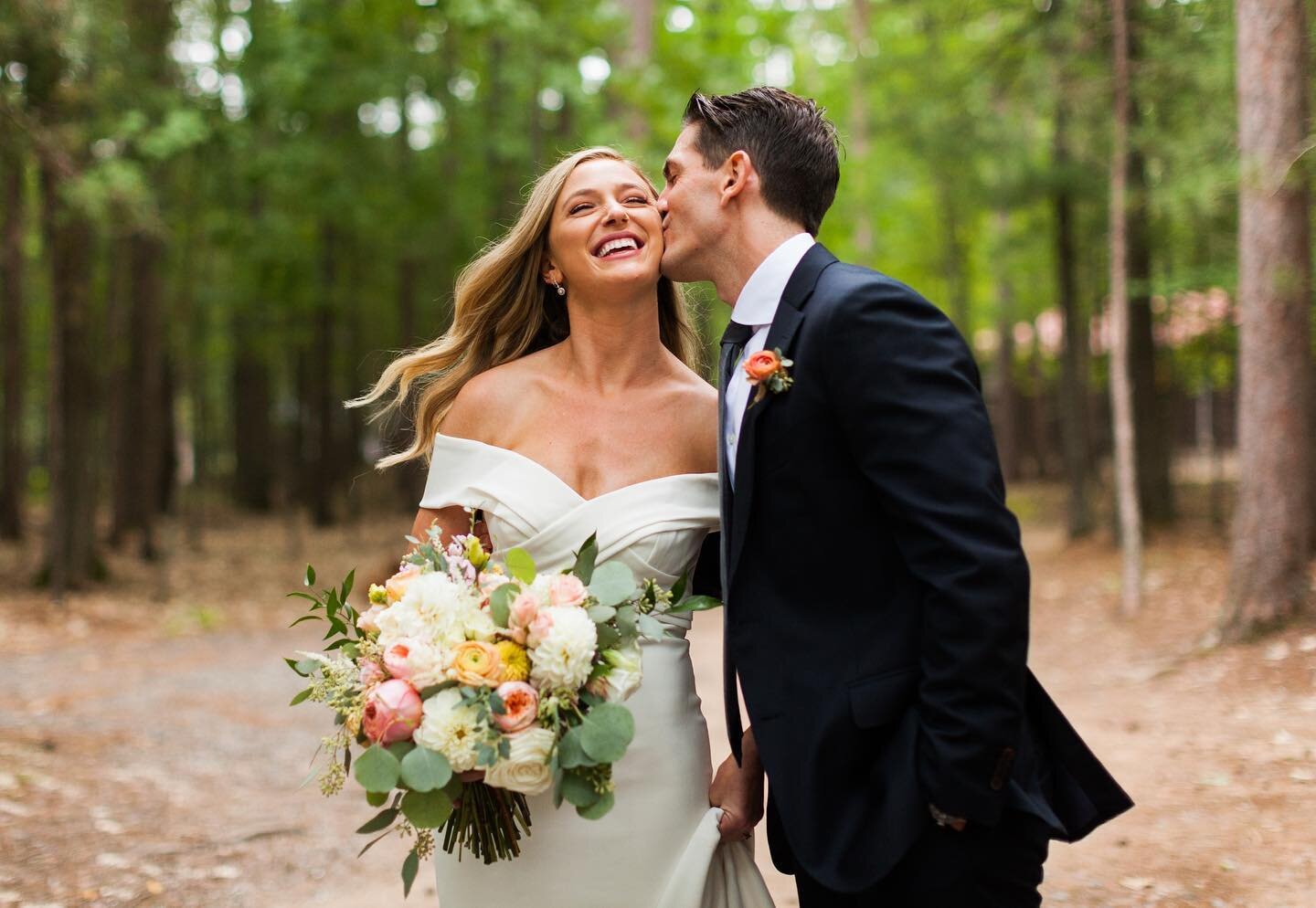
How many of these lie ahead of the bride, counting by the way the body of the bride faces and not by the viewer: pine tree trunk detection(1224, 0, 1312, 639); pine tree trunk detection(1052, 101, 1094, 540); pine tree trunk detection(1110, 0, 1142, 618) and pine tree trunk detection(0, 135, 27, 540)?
0

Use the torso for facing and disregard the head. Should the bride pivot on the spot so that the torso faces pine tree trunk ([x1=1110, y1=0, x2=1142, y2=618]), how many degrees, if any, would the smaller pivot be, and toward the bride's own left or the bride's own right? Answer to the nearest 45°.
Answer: approximately 135° to the bride's own left

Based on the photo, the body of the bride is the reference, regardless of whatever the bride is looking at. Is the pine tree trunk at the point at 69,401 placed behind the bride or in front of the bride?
behind

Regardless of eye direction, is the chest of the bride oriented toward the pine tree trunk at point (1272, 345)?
no

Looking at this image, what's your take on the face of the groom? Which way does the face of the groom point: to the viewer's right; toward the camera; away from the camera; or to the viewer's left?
to the viewer's left

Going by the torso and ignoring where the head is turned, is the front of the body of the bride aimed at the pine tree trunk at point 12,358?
no

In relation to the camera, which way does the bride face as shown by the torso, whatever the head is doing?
toward the camera

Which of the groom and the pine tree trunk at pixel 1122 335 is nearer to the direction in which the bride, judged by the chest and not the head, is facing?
the groom

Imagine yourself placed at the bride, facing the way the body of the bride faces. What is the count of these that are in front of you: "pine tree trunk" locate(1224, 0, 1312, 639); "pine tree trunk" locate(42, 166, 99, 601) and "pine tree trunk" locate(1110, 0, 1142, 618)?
0

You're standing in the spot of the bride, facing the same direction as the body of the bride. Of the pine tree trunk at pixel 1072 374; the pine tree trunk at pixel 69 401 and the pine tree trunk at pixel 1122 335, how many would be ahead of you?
0
